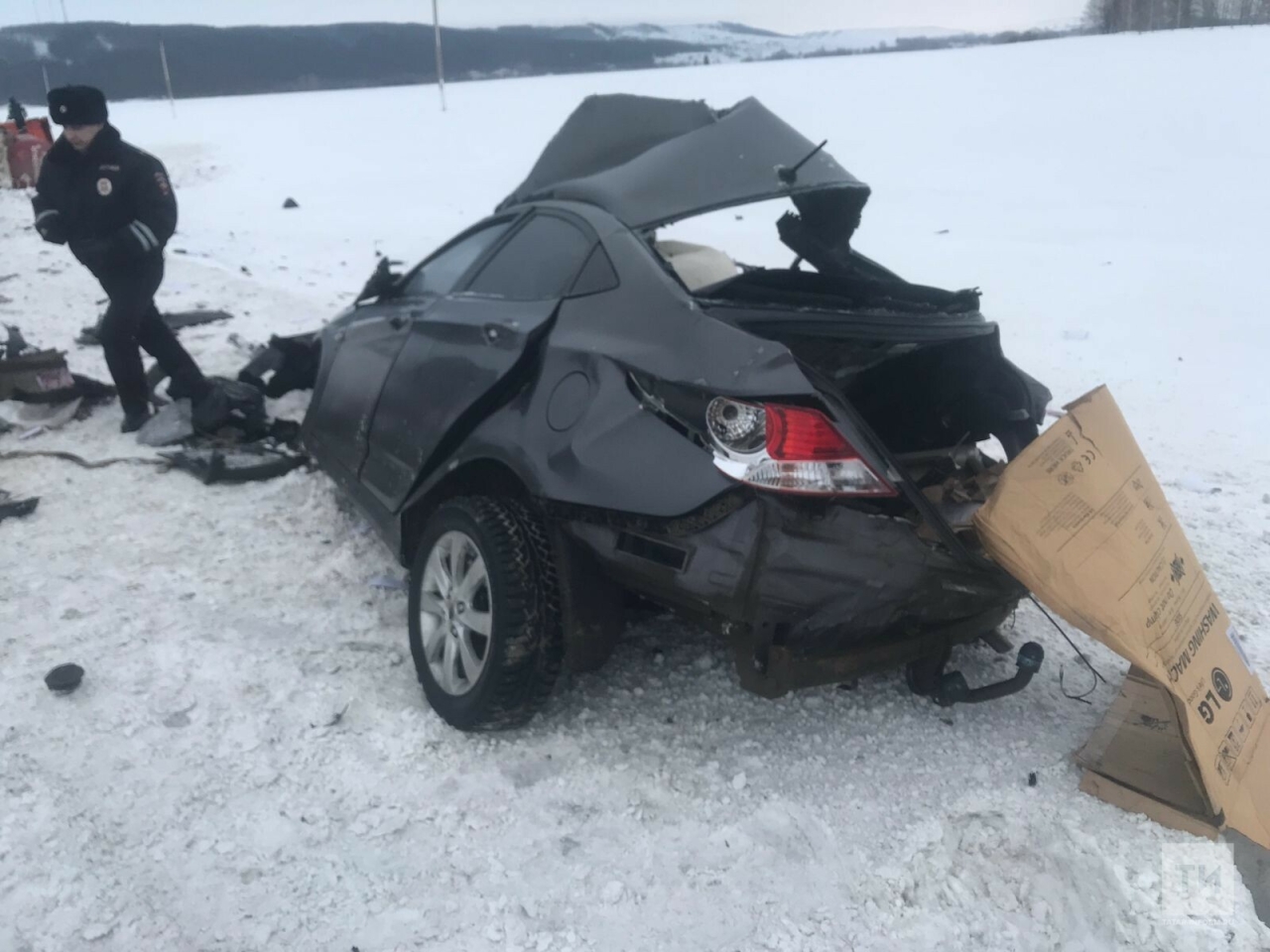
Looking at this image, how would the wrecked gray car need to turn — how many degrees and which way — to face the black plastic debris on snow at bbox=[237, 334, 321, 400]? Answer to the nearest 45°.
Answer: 0° — it already faces it

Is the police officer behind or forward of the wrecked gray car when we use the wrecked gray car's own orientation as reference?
forward

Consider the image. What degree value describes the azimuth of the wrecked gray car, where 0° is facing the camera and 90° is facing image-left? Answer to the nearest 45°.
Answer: approximately 135°

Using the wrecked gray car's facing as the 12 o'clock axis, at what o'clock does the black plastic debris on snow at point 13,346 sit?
The black plastic debris on snow is roughly at 12 o'clock from the wrecked gray car.

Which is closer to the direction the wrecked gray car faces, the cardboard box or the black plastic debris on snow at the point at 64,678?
the black plastic debris on snow

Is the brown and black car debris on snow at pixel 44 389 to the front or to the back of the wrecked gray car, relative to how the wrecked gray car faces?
to the front

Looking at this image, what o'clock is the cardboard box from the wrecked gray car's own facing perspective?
The cardboard box is roughly at 5 o'clock from the wrecked gray car.

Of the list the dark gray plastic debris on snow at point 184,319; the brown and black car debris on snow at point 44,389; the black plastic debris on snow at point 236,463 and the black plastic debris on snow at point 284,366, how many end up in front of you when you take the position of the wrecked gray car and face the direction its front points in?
4
